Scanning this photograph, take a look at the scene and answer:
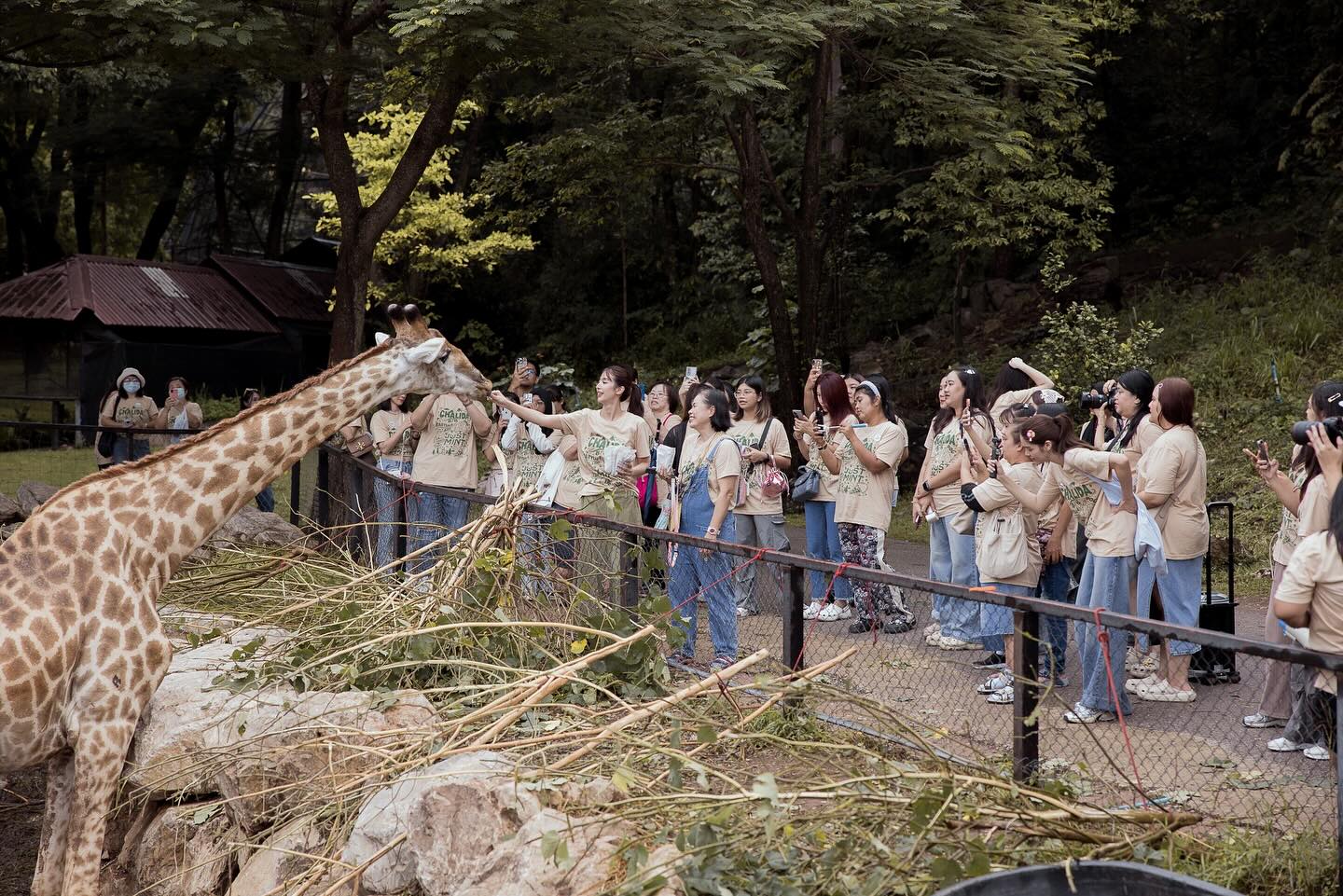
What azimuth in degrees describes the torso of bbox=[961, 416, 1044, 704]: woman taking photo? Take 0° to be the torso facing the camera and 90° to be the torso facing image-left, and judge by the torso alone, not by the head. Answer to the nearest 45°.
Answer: approximately 90°

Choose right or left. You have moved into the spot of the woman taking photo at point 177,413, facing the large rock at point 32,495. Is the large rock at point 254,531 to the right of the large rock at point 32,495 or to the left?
left

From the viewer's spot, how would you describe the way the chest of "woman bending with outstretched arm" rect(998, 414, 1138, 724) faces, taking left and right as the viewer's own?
facing to the left of the viewer

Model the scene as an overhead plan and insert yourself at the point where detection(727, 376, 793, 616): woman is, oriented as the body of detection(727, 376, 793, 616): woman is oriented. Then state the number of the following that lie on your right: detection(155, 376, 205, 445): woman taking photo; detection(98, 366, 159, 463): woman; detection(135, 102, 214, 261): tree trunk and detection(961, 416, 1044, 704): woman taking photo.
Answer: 3

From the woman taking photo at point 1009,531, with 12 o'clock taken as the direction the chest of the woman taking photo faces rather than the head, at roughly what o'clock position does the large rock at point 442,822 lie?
The large rock is roughly at 10 o'clock from the woman taking photo.

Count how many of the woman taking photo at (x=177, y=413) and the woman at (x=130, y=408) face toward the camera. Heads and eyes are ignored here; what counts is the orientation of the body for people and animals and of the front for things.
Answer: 2

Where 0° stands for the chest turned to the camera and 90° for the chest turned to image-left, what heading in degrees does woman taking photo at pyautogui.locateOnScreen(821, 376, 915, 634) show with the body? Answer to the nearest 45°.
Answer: approximately 45°

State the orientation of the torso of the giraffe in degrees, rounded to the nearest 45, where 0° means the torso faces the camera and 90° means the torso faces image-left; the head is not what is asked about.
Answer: approximately 270°

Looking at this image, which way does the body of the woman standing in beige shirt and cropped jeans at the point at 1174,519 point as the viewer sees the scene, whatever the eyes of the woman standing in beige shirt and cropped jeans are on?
to the viewer's left

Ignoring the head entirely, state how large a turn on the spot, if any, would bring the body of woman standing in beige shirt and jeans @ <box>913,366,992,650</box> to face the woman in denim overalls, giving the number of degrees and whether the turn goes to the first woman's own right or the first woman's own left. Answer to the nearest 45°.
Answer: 0° — they already face them
